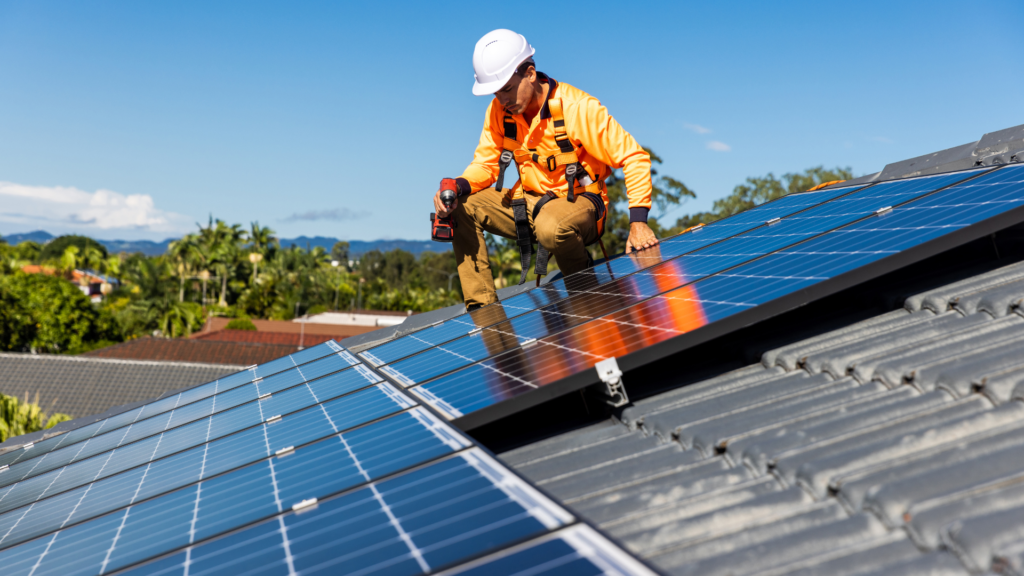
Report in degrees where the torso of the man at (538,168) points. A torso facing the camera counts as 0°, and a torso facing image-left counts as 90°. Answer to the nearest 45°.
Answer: approximately 45°

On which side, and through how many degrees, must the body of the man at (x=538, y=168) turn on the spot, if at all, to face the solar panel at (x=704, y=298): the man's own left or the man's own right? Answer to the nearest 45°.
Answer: approximately 45° to the man's own left

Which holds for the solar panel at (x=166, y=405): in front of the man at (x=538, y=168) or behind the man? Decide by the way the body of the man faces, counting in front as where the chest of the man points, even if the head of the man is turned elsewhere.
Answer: in front

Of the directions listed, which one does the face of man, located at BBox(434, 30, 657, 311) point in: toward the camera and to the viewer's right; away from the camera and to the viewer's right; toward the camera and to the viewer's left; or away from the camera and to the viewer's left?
toward the camera and to the viewer's left

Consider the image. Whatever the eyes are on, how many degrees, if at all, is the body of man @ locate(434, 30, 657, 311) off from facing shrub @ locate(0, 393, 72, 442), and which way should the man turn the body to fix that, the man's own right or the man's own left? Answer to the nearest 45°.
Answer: approximately 90° to the man's own right

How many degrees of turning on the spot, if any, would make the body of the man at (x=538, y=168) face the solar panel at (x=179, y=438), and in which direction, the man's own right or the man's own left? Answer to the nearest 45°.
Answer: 0° — they already face it

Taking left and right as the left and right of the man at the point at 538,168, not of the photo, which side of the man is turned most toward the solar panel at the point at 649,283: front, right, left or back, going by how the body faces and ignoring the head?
left
